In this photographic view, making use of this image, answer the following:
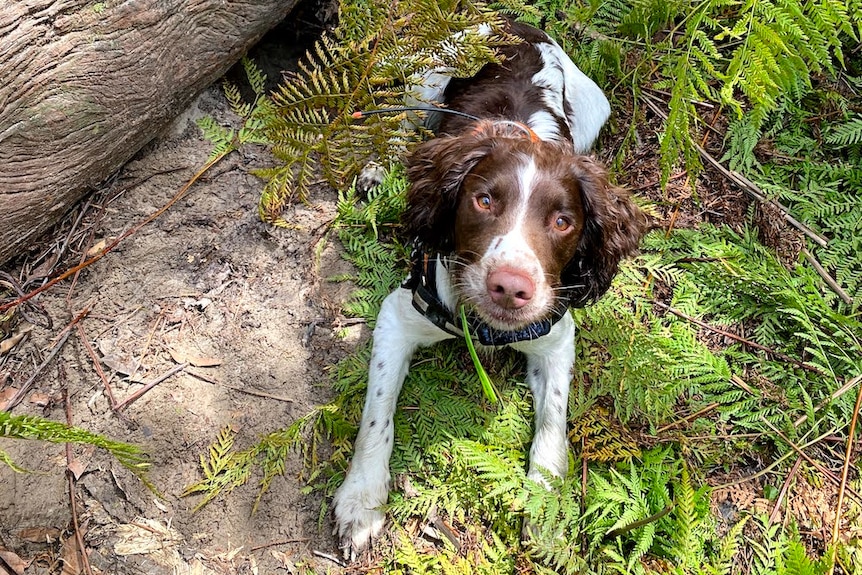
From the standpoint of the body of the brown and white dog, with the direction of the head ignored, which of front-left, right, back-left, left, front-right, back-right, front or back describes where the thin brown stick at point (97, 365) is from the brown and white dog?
right

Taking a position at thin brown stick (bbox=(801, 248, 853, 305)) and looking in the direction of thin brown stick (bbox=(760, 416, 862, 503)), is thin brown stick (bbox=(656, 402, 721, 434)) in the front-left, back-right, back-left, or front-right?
front-right

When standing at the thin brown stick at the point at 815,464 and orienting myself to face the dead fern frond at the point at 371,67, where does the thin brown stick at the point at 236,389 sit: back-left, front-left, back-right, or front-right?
front-left

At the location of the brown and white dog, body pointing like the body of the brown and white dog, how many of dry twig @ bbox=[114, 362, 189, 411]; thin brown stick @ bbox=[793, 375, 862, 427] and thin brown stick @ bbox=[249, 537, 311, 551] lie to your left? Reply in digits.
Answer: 1

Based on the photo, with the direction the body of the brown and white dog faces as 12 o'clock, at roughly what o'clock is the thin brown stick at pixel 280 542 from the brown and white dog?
The thin brown stick is roughly at 2 o'clock from the brown and white dog.

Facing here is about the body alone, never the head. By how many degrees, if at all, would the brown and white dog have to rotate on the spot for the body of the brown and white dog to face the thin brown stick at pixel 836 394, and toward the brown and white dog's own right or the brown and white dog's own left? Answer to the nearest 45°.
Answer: approximately 90° to the brown and white dog's own left

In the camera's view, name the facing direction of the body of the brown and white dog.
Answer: toward the camera

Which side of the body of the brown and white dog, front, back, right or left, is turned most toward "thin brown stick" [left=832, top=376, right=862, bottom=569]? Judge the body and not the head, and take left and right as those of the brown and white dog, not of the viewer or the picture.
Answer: left

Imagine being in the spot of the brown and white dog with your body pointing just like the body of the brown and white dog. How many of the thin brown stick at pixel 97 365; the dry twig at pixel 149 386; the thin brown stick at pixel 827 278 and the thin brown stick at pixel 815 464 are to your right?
2

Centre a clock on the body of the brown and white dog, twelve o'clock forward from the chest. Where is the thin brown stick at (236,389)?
The thin brown stick is roughly at 3 o'clock from the brown and white dog.

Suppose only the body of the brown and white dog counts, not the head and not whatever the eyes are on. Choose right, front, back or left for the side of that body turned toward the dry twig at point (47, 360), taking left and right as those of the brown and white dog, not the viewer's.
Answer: right

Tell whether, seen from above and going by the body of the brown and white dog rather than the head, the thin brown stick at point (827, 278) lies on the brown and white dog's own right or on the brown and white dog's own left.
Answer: on the brown and white dog's own left

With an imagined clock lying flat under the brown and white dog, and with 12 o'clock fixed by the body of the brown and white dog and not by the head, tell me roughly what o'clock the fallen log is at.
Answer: The fallen log is roughly at 4 o'clock from the brown and white dog.

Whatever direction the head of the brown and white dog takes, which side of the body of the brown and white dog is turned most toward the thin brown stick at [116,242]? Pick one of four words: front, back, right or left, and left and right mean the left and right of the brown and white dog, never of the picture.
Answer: right
